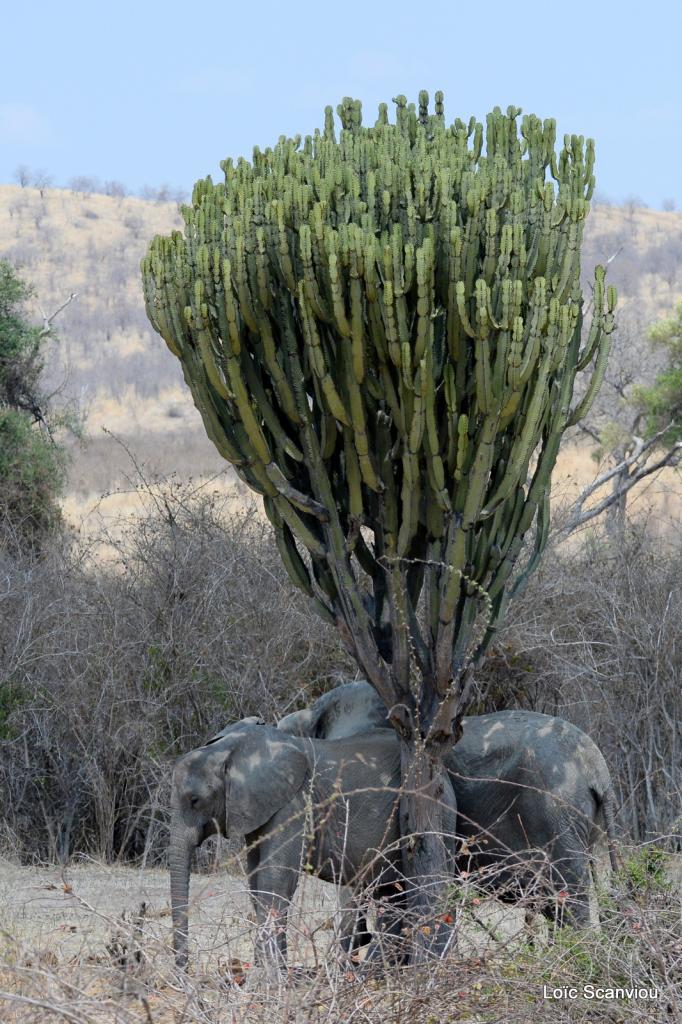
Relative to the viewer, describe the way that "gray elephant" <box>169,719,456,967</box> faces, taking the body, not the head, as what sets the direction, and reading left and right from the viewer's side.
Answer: facing to the left of the viewer

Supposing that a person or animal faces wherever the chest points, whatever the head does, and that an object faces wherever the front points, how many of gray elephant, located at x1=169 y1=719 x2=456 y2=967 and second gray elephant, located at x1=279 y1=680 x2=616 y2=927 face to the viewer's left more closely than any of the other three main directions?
2

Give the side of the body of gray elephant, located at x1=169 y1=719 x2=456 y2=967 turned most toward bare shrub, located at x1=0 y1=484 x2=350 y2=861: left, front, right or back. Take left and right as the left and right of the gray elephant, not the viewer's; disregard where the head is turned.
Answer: right

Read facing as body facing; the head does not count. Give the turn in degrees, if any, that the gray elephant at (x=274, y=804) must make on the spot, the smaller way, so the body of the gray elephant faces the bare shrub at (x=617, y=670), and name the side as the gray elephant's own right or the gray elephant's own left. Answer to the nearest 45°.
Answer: approximately 135° to the gray elephant's own right

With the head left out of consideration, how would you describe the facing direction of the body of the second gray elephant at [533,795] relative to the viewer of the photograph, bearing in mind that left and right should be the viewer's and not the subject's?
facing to the left of the viewer

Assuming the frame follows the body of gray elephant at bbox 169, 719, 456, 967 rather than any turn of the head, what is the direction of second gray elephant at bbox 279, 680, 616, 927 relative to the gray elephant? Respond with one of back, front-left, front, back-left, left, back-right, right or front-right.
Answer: back
